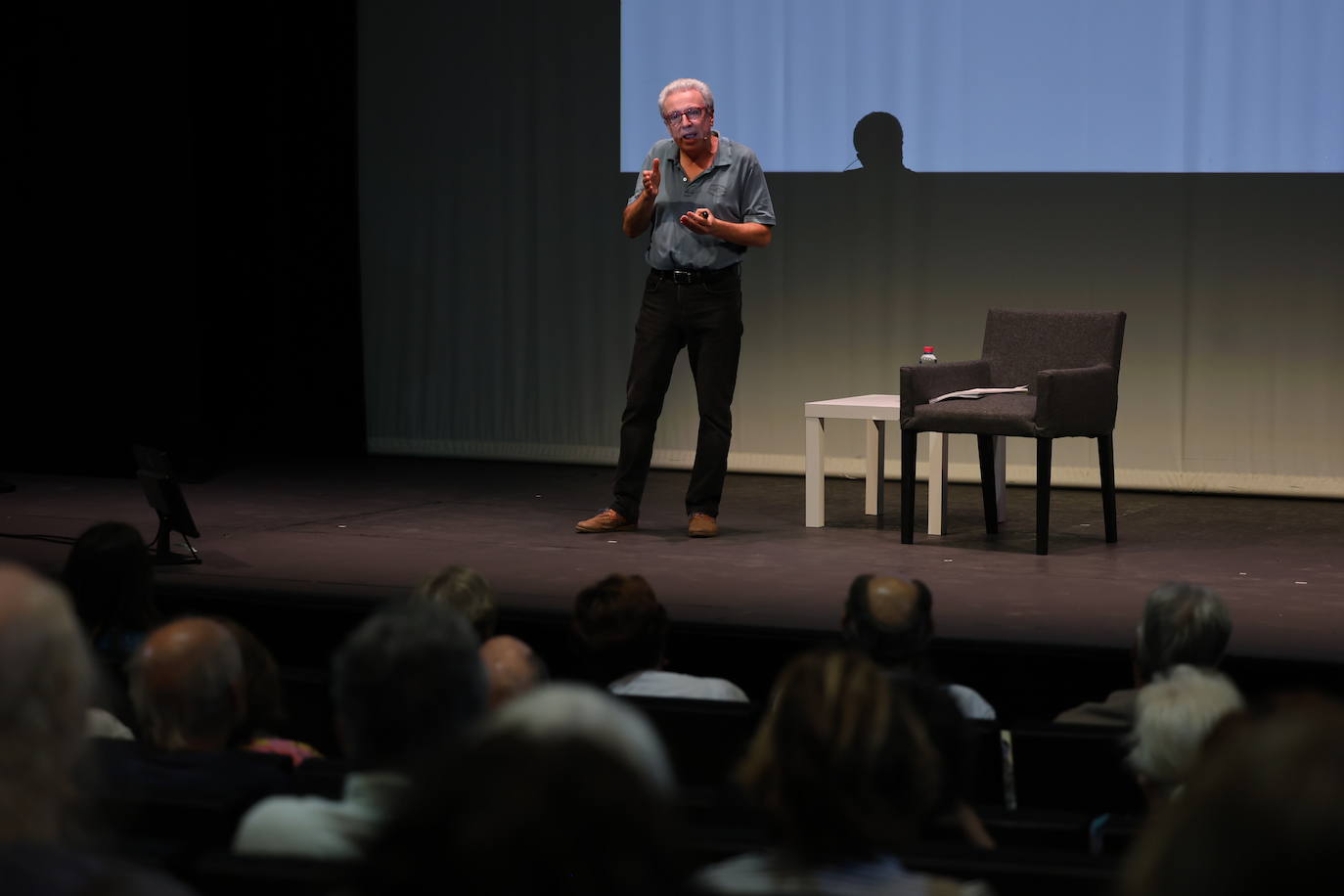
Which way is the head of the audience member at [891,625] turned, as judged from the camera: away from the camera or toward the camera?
away from the camera

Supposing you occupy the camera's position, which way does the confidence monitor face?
facing away from the viewer and to the right of the viewer

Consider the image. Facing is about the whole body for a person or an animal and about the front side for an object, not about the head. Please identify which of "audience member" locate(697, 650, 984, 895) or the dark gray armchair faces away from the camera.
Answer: the audience member

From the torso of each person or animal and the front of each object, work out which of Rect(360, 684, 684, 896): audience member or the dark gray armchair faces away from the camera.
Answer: the audience member

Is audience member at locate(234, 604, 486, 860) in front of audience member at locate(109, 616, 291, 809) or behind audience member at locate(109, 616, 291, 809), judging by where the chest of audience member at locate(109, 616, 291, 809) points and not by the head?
behind

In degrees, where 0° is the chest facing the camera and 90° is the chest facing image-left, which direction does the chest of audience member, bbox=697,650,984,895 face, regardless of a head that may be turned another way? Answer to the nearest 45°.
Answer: approximately 180°

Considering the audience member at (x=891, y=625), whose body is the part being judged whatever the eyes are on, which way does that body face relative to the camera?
away from the camera

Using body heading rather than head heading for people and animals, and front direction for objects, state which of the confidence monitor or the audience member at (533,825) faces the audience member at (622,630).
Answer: the audience member at (533,825)

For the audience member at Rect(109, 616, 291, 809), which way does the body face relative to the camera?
away from the camera

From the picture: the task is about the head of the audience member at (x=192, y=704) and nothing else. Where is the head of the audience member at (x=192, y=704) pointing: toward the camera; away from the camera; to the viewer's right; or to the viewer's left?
away from the camera

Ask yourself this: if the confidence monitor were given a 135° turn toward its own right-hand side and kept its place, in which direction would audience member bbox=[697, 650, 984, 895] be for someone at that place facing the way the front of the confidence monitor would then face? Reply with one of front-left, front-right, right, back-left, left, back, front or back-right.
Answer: front

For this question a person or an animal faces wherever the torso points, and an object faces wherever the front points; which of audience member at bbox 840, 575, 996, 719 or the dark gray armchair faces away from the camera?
the audience member

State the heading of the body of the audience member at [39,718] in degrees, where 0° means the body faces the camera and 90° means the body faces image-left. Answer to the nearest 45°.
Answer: approximately 180°

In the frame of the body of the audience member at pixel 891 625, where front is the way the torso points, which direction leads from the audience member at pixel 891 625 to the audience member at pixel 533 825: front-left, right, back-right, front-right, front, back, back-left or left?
back

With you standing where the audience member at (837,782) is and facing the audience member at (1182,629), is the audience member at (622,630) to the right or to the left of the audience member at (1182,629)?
left
